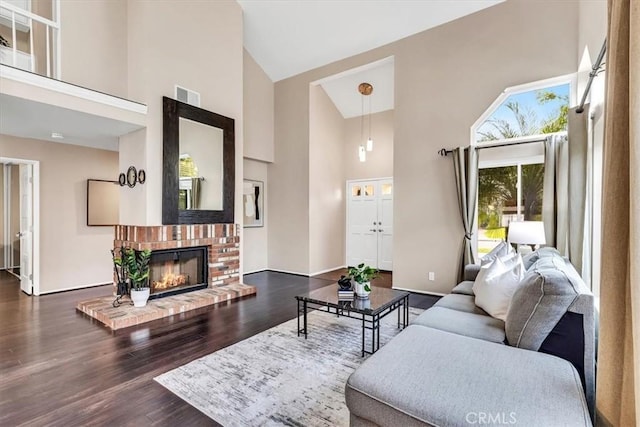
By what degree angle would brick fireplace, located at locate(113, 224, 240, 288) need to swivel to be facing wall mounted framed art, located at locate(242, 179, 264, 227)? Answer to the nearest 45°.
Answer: approximately 90° to its left

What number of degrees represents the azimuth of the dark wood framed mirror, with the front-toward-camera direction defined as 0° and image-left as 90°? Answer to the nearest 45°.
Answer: approximately 315°

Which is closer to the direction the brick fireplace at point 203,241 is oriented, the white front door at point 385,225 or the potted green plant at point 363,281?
the potted green plant

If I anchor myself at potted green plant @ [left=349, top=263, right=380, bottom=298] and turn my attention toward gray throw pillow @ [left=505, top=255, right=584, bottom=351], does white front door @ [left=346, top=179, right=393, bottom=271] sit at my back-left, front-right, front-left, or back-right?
back-left

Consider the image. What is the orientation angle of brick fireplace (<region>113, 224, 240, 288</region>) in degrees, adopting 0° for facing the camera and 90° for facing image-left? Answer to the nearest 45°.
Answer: approximately 315°

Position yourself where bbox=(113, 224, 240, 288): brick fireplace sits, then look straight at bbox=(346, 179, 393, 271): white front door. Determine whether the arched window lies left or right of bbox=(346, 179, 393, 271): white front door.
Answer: right
